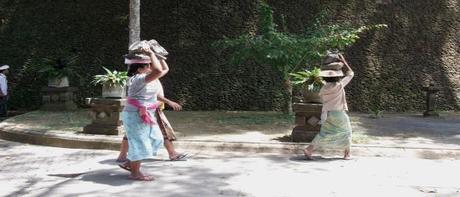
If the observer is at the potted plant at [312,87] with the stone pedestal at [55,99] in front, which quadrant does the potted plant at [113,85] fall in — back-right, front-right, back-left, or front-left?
front-left

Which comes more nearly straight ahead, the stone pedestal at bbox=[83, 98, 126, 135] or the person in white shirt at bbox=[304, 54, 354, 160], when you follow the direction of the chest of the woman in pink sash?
the person in white shirt

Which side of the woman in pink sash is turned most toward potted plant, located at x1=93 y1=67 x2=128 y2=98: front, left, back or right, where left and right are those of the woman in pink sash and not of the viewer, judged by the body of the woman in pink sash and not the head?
left

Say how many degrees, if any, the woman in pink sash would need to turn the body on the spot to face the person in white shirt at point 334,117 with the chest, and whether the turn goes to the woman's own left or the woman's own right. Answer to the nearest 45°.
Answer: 0° — they already face them

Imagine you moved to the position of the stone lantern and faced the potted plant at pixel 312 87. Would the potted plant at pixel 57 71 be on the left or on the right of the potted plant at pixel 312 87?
right

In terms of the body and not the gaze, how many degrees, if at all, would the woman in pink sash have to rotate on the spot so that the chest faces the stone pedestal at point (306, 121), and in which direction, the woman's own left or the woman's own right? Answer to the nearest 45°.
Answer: approximately 45° to the woman's own left

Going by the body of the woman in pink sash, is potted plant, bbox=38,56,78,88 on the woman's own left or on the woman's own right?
on the woman's own left

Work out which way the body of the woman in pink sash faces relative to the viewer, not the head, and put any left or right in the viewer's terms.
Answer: facing to the right of the viewer
